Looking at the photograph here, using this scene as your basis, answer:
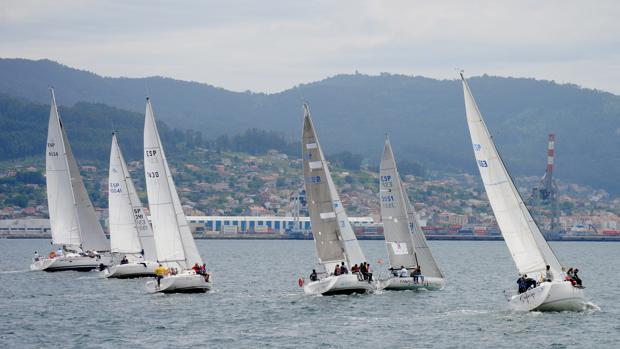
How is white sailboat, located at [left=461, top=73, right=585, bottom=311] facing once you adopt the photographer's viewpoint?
facing away from the viewer and to the right of the viewer
